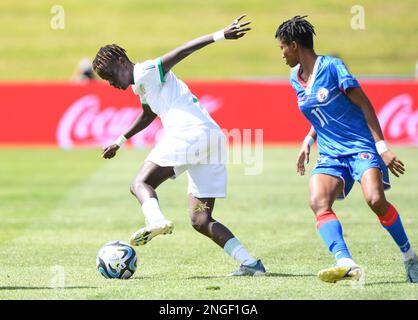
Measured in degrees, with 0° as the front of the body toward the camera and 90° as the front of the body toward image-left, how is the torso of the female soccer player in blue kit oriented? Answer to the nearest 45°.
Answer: approximately 45°

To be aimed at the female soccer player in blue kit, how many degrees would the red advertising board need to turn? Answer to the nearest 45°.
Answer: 0° — it already faces them

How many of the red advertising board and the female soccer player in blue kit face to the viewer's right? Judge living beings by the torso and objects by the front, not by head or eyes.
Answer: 0

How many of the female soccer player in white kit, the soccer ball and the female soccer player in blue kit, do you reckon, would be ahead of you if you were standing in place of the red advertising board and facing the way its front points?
3

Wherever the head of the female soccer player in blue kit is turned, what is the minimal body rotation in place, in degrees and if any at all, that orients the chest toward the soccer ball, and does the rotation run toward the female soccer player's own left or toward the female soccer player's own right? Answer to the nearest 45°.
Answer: approximately 45° to the female soccer player's own right

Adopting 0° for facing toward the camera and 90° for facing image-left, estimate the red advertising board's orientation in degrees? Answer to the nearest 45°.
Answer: approximately 0°

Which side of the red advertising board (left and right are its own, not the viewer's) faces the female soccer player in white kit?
front

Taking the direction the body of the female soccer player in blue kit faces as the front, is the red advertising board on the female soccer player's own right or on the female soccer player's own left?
on the female soccer player's own right

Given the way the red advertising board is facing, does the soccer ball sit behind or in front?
in front
